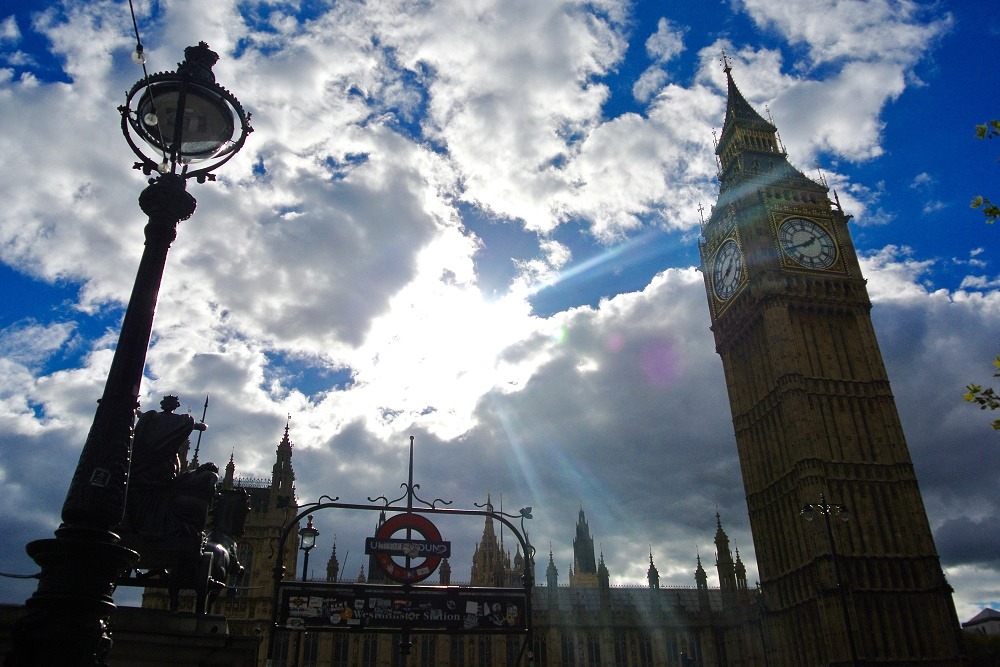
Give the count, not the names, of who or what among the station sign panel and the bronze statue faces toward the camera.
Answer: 1

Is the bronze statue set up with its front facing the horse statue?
yes

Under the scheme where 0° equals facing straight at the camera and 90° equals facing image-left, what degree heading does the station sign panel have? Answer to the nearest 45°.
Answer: approximately 0°

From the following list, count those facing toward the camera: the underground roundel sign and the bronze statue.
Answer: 1
